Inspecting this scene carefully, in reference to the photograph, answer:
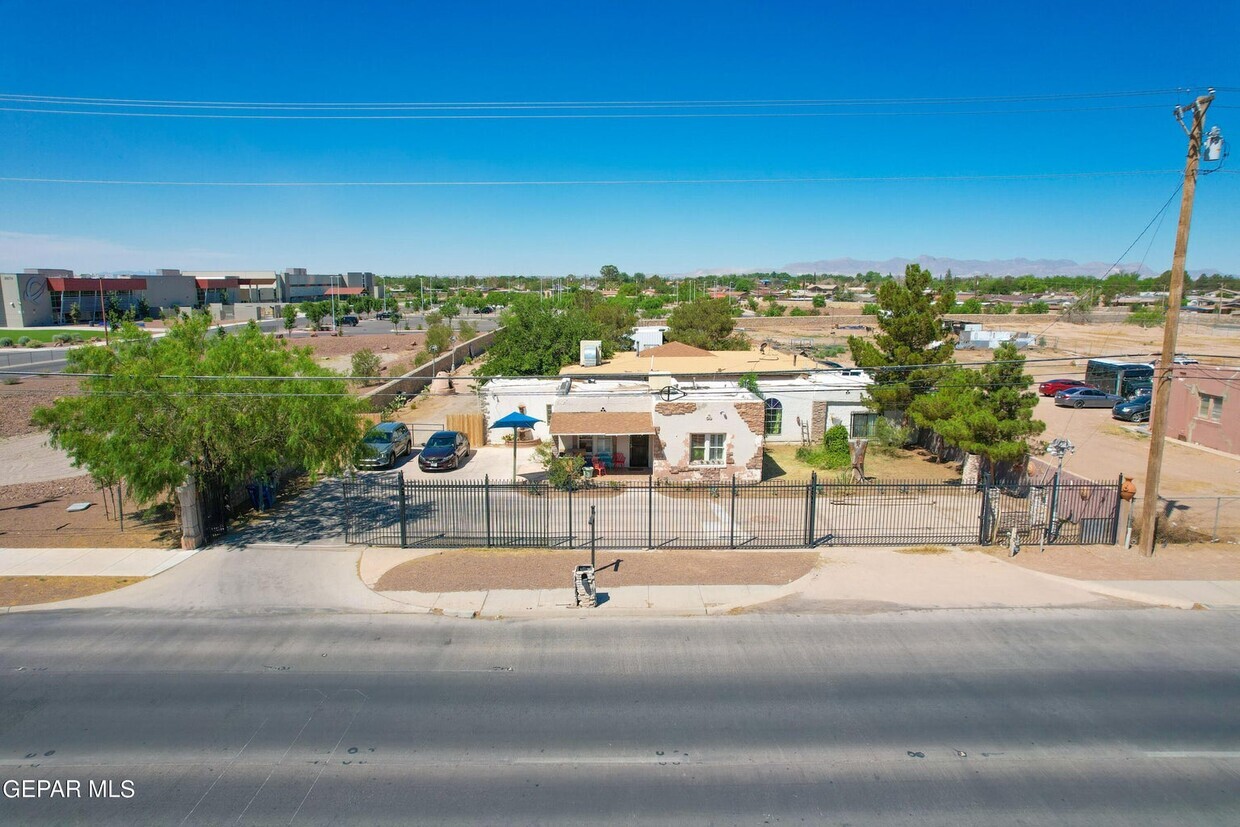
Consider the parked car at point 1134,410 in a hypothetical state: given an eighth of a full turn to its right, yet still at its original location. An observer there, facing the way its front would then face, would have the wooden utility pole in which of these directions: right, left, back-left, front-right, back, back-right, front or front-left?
left

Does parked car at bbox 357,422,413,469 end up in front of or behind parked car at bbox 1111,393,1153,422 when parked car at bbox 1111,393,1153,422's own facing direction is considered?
in front

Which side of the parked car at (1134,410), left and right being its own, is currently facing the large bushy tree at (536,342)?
front

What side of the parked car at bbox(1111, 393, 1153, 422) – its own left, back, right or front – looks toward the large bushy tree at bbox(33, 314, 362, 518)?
front

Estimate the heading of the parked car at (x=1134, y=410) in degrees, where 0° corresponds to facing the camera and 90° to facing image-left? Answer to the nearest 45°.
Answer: approximately 45°

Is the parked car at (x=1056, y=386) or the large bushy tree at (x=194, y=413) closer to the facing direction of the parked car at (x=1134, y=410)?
the large bushy tree

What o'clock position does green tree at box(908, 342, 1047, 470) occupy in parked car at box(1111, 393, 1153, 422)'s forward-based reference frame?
The green tree is roughly at 11 o'clock from the parked car.

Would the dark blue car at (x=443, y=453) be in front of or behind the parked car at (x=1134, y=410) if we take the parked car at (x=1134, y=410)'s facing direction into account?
in front
